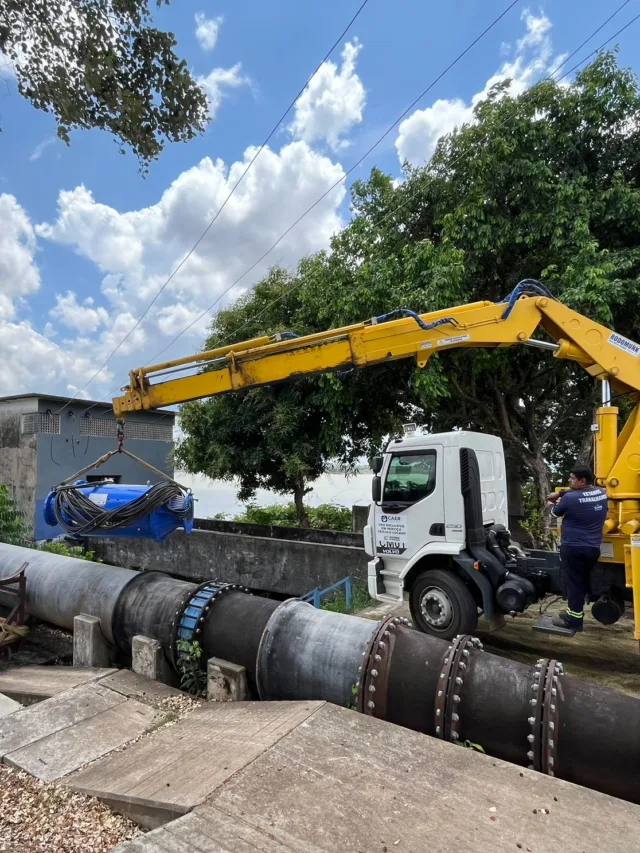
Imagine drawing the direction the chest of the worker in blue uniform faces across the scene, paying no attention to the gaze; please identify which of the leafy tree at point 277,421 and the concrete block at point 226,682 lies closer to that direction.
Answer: the leafy tree

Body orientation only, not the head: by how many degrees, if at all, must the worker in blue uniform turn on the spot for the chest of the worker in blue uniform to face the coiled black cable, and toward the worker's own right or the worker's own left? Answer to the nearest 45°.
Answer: approximately 45° to the worker's own left

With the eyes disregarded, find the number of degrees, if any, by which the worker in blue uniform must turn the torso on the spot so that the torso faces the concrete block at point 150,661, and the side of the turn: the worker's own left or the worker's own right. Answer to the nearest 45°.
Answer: approximately 45° to the worker's own left

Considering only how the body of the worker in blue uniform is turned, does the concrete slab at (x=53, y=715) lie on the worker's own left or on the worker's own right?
on the worker's own left

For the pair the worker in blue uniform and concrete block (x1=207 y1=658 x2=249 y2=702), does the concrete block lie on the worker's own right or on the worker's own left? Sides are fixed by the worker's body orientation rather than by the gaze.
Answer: on the worker's own left

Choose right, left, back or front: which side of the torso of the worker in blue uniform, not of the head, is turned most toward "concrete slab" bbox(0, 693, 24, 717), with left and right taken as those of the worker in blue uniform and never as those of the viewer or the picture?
left

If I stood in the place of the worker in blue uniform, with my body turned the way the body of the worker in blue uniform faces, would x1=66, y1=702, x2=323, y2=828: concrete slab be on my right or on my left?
on my left

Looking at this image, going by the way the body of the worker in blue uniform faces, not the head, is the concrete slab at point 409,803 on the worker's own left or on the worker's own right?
on the worker's own left
